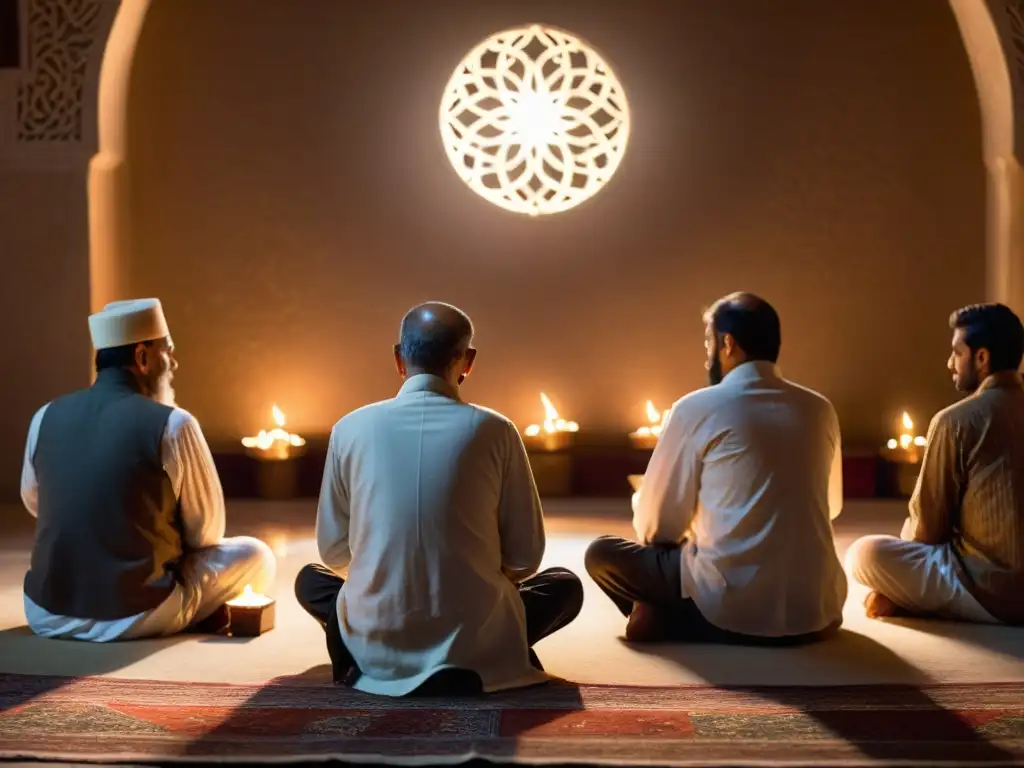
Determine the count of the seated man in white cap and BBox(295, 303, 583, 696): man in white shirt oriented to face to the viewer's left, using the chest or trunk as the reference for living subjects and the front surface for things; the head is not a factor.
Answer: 0

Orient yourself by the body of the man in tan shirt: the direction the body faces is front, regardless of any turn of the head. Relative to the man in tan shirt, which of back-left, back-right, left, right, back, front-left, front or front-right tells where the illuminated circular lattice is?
front

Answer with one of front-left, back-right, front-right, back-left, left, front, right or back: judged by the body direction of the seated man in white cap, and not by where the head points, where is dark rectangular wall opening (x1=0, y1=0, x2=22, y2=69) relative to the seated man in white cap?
front-left

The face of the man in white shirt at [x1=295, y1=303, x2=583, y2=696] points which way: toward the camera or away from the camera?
away from the camera

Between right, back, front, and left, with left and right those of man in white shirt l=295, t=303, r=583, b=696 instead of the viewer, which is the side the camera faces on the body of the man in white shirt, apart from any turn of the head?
back

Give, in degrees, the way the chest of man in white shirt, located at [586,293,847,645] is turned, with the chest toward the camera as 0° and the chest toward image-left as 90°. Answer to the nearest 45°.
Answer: approximately 135°

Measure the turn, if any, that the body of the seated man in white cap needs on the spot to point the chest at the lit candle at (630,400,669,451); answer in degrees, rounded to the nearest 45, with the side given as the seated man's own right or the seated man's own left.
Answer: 0° — they already face it

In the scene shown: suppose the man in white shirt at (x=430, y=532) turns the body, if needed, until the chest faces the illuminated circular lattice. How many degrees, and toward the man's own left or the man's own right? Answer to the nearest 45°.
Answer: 0° — they already face it

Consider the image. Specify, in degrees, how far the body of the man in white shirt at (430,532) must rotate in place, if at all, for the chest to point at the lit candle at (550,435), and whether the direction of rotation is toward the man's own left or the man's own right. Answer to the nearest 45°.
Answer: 0° — they already face it

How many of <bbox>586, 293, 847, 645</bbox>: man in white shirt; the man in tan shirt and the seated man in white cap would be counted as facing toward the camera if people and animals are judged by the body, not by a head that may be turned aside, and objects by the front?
0

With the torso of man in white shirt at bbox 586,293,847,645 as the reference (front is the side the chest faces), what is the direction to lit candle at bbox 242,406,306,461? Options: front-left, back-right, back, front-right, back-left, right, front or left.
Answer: front

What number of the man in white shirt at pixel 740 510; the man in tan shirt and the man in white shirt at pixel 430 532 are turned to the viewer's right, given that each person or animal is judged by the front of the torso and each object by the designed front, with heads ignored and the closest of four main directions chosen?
0

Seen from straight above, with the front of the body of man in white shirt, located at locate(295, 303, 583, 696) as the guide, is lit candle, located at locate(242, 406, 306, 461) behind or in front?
in front

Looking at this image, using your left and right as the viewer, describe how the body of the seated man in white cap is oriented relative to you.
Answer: facing away from the viewer and to the right of the viewer

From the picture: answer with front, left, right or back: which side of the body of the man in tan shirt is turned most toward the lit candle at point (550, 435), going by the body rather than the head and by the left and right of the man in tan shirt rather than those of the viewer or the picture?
front

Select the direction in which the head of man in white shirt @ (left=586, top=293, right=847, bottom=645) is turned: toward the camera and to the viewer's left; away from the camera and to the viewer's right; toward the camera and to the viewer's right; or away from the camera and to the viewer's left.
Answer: away from the camera and to the viewer's left

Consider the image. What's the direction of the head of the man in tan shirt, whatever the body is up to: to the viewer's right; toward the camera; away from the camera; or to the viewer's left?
to the viewer's left

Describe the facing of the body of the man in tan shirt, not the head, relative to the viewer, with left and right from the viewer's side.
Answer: facing away from the viewer and to the left of the viewer
